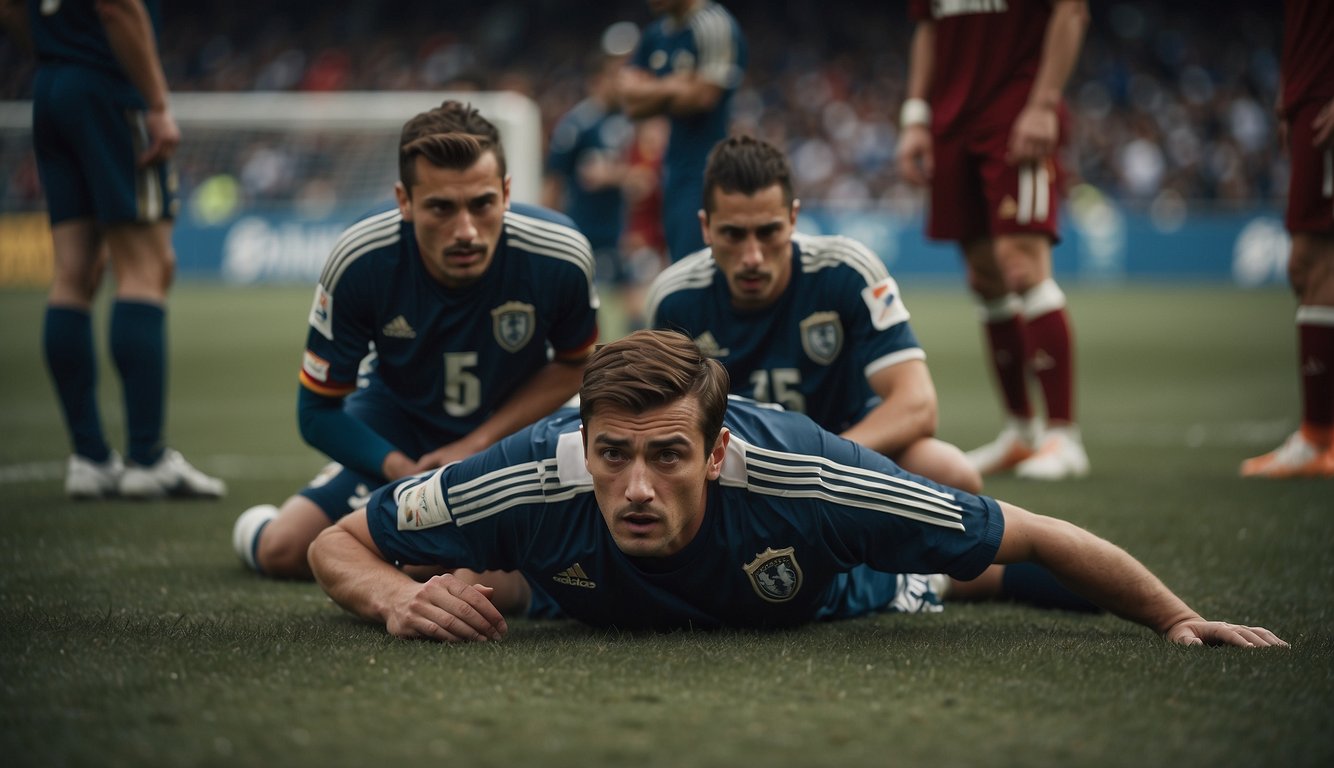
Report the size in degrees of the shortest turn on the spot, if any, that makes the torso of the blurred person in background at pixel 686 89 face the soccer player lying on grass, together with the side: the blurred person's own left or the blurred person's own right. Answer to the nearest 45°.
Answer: approximately 45° to the blurred person's own left

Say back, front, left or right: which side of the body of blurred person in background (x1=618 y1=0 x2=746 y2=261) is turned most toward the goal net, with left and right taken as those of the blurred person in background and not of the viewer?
right

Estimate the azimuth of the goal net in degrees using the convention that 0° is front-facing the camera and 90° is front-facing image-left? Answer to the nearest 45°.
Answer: approximately 0°

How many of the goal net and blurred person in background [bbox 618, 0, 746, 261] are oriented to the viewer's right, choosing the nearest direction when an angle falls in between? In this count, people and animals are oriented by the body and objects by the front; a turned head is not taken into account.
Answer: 0

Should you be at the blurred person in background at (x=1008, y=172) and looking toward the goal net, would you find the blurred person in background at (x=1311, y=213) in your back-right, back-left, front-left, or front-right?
back-right

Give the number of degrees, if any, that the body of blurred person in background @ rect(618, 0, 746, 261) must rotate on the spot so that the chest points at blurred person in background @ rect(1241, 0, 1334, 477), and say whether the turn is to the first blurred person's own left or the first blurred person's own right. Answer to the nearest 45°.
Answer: approximately 90° to the first blurred person's own left

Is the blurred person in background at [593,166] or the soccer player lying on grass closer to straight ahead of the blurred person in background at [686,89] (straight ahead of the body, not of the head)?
the soccer player lying on grass

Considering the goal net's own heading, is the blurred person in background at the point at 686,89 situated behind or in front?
in front

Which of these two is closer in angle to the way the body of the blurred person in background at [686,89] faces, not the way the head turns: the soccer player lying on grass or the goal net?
the soccer player lying on grass

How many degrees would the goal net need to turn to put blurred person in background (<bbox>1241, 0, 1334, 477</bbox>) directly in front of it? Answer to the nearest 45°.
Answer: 0° — it already faces them

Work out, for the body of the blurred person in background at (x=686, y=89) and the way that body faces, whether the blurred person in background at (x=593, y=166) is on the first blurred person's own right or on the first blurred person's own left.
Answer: on the first blurred person's own right

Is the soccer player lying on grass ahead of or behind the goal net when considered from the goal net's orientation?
ahead

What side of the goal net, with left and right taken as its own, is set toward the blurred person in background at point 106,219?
front

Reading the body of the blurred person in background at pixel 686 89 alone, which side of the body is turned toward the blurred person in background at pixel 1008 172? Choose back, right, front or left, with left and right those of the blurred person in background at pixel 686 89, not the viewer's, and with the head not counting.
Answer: left
